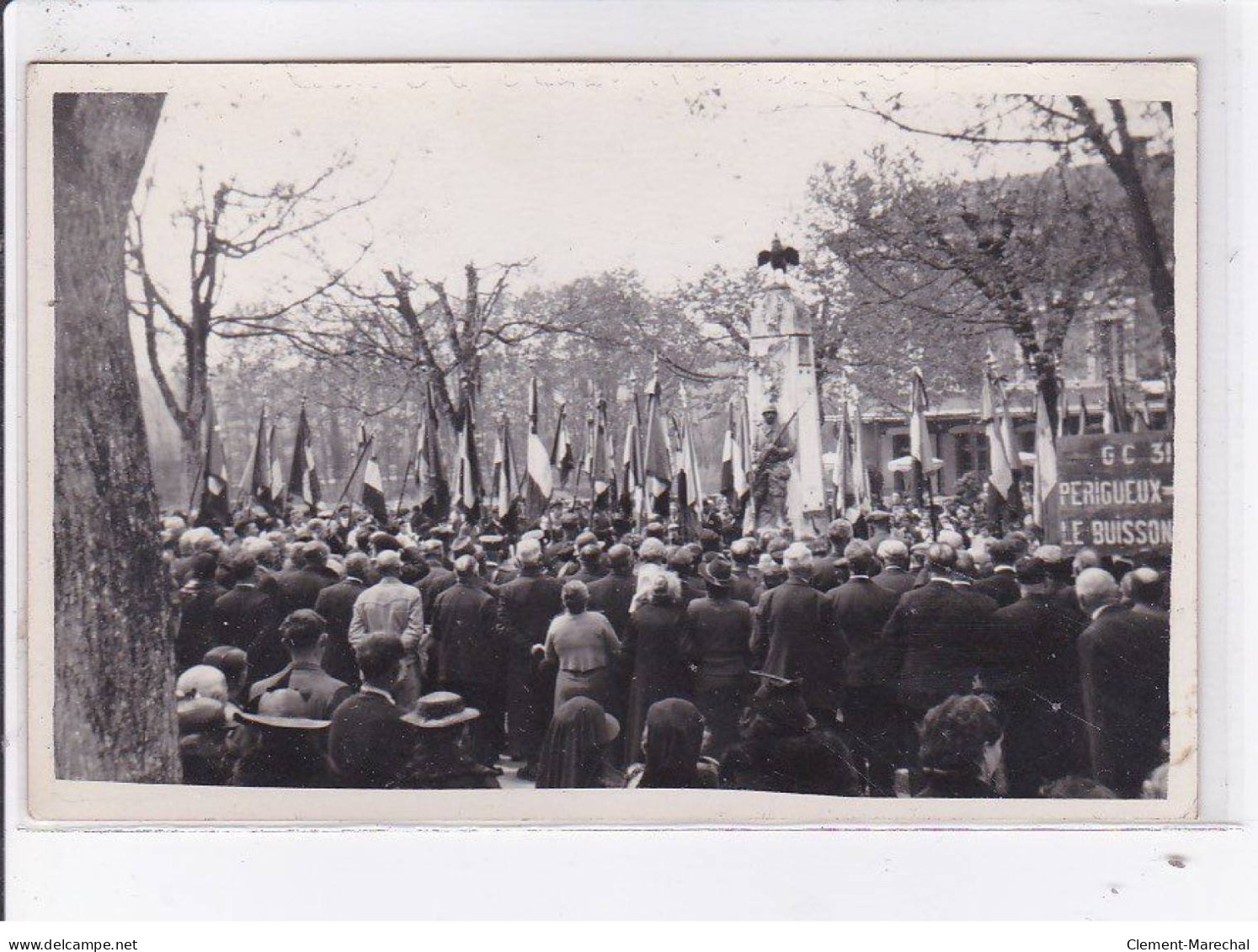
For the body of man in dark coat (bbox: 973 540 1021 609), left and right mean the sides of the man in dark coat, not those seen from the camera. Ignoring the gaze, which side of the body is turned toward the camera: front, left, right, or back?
back

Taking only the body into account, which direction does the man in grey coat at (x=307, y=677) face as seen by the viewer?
away from the camera

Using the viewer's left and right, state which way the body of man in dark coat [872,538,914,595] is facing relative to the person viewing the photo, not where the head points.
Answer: facing away from the viewer
